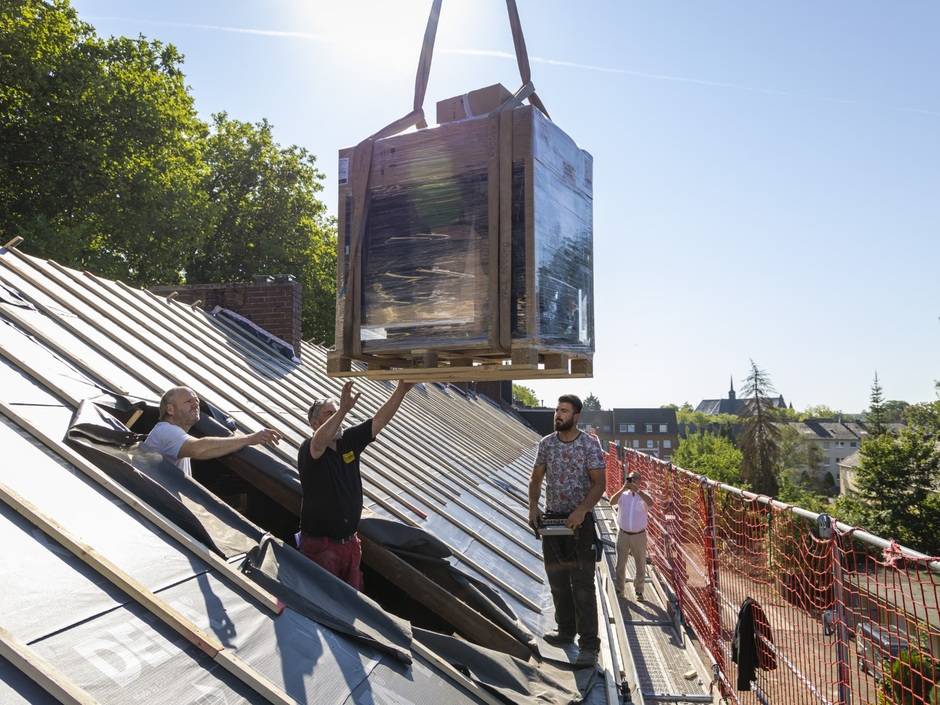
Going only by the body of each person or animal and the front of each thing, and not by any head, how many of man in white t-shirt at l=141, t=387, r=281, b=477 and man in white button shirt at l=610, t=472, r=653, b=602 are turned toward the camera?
1

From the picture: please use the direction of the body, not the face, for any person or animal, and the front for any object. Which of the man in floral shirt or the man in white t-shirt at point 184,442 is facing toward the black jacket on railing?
the man in white t-shirt

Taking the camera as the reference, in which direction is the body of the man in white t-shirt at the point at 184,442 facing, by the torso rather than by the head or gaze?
to the viewer's right

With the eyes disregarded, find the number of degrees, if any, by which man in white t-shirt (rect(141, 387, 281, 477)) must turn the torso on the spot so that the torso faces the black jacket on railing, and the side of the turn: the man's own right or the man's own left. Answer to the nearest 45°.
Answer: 0° — they already face it

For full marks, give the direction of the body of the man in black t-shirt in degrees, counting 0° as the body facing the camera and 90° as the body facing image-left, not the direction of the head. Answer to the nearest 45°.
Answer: approximately 315°

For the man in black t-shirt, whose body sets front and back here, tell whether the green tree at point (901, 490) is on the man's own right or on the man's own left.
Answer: on the man's own left

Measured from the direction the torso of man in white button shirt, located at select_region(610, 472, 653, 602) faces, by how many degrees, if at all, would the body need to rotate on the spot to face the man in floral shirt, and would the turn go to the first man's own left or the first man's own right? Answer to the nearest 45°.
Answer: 0° — they already face them

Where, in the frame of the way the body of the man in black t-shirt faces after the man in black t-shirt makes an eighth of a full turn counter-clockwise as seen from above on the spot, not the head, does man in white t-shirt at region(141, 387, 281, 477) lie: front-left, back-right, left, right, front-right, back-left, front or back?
back

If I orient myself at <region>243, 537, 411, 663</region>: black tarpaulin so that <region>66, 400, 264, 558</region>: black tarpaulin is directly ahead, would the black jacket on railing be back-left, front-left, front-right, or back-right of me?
back-right

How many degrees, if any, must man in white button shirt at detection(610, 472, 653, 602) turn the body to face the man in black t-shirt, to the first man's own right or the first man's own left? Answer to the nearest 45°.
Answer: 0° — they already face them

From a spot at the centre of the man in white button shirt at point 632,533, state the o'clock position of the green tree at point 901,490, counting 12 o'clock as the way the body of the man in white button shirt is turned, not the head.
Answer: The green tree is roughly at 7 o'clock from the man in white button shirt.

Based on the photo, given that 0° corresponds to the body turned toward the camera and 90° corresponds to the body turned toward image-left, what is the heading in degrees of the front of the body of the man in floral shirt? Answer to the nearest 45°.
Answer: approximately 45°

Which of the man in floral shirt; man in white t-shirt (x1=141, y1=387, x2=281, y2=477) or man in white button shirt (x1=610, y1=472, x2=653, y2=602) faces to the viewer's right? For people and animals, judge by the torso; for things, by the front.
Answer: man in white t-shirt (x1=141, y1=387, x2=281, y2=477)
